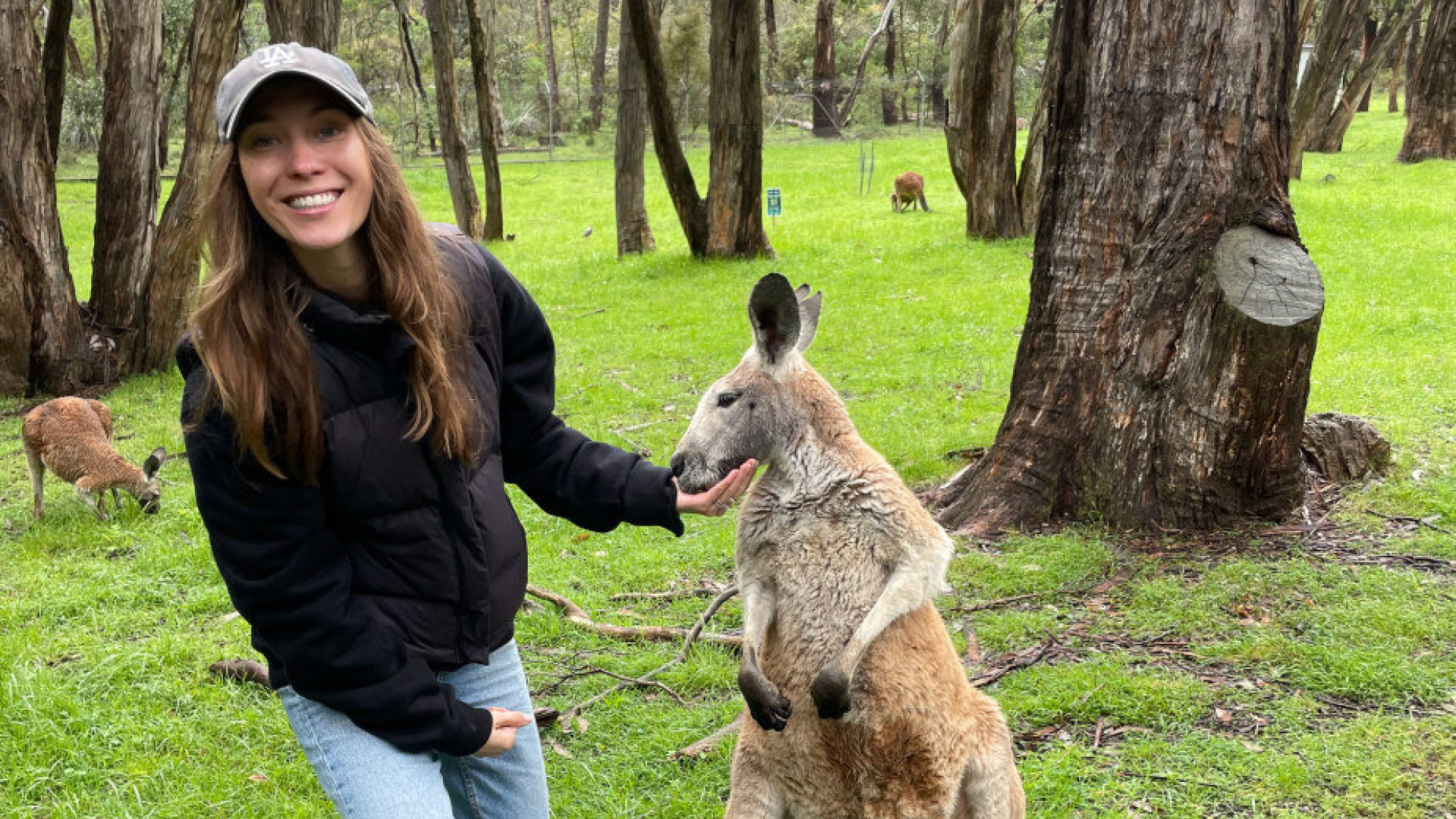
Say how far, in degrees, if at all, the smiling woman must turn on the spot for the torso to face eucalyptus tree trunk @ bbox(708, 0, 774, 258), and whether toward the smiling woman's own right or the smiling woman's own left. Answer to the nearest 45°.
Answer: approximately 135° to the smiling woman's own left

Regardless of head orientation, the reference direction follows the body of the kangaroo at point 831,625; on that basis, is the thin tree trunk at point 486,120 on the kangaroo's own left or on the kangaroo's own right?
on the kangaroo's own right

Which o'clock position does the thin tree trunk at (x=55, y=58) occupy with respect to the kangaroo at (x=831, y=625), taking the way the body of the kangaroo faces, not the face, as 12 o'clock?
The thin tree trunk is roughly at 3 o'clock from the kangaroo.

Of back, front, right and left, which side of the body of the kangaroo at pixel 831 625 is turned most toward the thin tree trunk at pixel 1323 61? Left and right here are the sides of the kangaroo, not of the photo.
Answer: back

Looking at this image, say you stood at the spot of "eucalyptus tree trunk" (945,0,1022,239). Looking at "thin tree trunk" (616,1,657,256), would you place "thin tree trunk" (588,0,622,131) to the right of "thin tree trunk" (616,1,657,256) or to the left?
right

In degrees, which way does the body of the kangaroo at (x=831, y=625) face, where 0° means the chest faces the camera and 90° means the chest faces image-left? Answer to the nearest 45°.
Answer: approximately 45°

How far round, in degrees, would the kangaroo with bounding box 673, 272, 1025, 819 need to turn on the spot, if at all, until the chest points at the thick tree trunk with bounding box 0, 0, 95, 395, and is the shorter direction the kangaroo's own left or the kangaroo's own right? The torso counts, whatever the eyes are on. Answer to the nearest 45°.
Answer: approximately 90° to the kangaroo's own right

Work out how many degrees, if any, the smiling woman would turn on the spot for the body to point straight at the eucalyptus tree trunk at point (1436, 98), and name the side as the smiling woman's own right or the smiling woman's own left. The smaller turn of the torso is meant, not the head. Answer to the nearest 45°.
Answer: approximately 90° to the smiling woman's own left

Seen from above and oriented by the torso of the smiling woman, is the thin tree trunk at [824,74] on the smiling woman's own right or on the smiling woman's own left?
on the smiling woman's own left

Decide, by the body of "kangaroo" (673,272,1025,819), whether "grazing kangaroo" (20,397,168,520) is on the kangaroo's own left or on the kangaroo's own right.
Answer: on the kangaroo's own right
